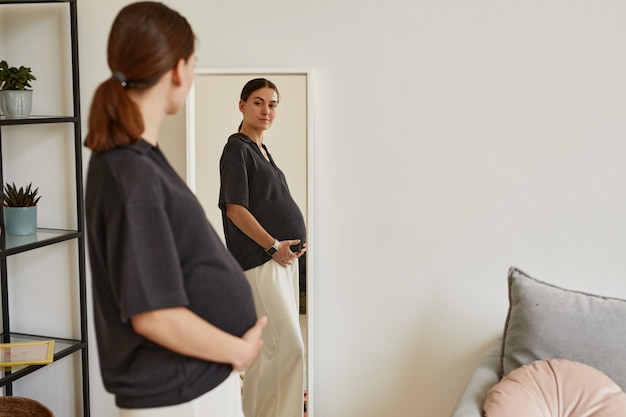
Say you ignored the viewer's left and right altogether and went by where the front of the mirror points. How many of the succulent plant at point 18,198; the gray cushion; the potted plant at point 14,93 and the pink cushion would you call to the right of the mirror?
2

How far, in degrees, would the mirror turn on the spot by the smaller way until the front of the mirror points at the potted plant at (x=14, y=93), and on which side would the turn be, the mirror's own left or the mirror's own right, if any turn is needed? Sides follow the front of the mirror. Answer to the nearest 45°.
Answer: approximately 90° to the mirror's own right

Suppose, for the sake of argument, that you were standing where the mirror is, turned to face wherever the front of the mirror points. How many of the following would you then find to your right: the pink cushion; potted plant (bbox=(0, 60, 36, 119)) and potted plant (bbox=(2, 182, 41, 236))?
2

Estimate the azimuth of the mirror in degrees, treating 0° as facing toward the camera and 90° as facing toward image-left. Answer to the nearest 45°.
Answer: approximately 0°

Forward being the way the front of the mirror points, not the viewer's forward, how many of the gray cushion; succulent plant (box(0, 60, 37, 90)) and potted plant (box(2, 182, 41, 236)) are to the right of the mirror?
2

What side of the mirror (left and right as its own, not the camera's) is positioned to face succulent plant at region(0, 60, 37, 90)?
right

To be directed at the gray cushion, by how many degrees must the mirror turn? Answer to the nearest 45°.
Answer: approximately 45° to its left

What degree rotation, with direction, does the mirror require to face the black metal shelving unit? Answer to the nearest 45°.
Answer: approximately 90° to its right

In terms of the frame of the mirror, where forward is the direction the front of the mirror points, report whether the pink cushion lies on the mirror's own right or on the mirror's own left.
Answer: on the mirror's own left
